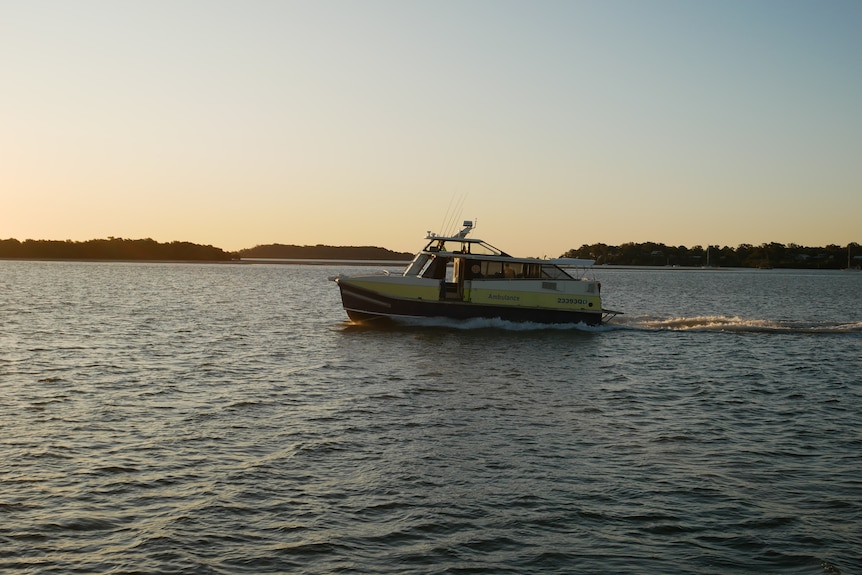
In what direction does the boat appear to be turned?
to the viewer's left
